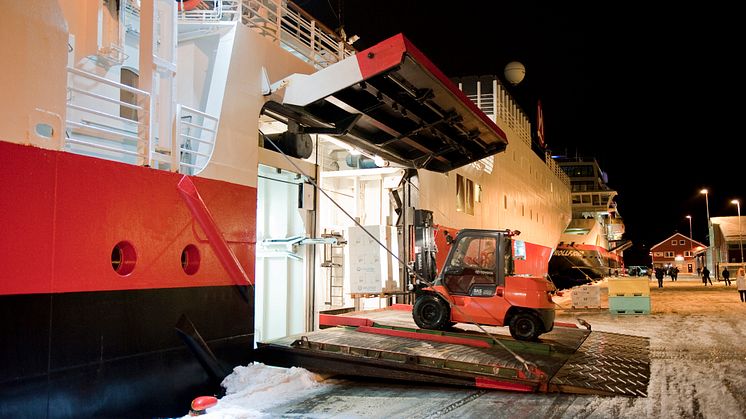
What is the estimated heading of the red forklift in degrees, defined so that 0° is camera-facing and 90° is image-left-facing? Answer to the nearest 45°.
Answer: approximately 90°
